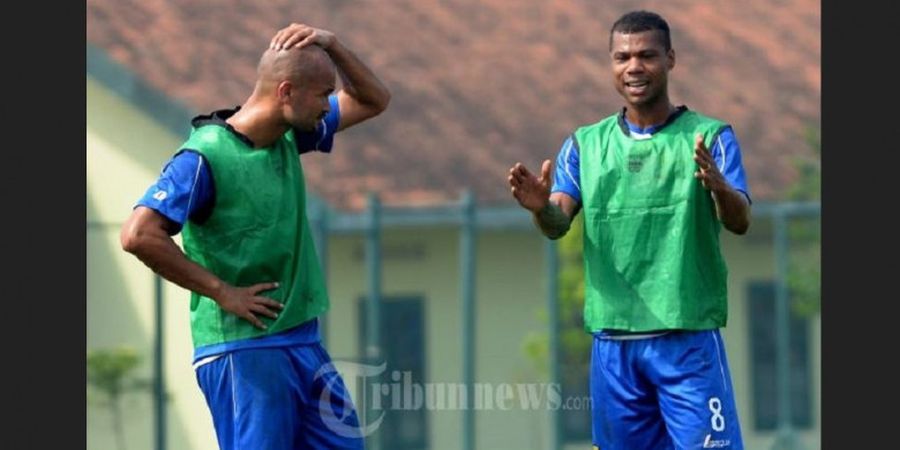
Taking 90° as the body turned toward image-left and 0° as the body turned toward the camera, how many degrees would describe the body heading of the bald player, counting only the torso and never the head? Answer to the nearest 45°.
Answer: approximately 315°
